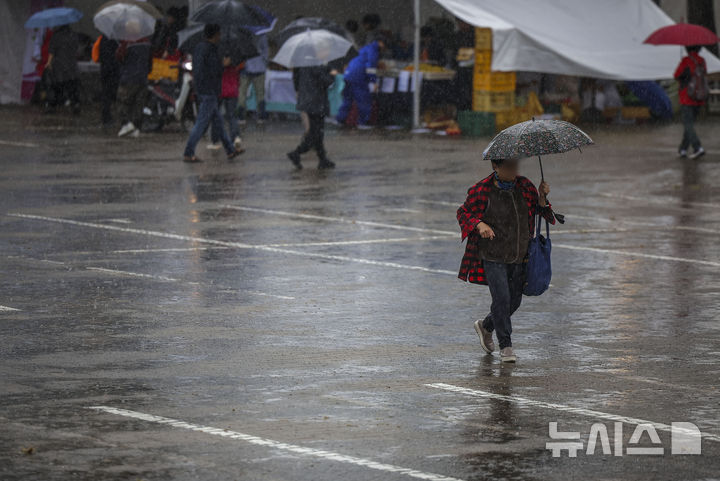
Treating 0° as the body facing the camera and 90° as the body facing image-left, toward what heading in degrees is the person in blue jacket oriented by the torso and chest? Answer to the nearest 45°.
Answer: approximately 270°

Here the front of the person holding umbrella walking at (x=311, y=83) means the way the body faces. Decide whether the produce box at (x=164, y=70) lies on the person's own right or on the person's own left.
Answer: on the person's own left

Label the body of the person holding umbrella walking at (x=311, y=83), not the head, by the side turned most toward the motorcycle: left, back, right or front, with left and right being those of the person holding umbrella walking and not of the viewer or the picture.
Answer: left

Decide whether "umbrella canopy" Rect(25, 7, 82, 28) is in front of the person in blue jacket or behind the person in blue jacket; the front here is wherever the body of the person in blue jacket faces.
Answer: behind

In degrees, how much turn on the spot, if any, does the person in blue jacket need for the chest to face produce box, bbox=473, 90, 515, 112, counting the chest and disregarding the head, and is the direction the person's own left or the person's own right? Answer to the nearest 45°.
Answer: approximately 45° to the person's own right
